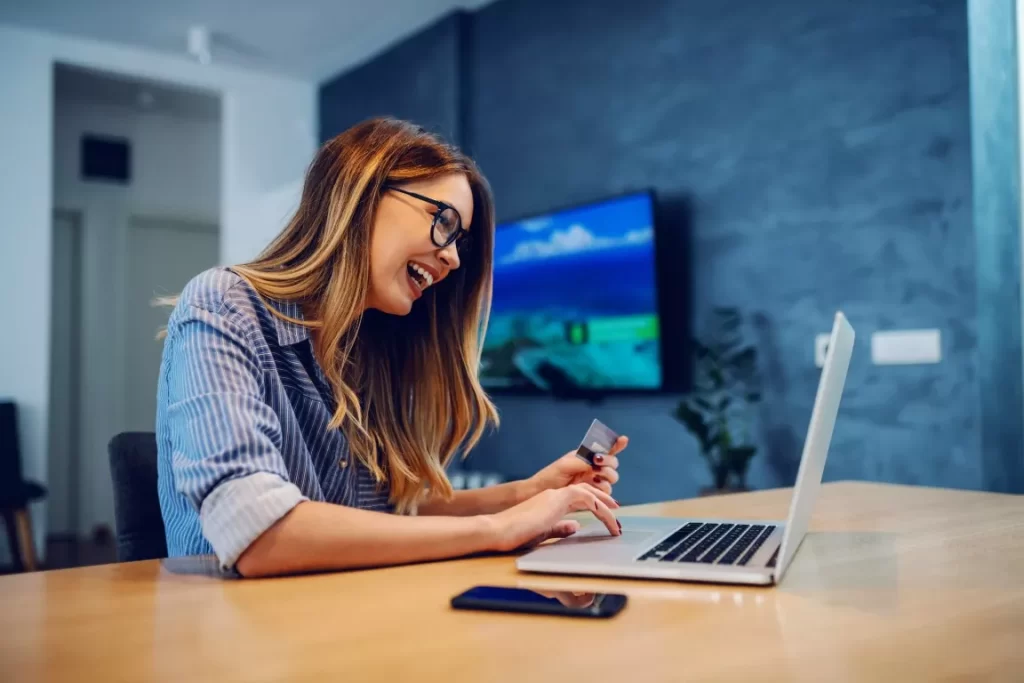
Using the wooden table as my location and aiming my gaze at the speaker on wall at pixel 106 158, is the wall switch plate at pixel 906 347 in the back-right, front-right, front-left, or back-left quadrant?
front-right

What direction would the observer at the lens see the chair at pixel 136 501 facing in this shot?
facing the viewer and to the right of the viewer

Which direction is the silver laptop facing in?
to the viewer's left

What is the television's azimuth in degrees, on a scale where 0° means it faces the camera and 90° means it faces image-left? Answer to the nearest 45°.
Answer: approximately 45°

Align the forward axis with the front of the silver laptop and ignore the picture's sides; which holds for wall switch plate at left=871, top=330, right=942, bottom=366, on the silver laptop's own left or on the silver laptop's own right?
on the silver laptop's own right

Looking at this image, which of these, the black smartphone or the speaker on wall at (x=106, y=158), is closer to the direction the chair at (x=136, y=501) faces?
the black smartphone

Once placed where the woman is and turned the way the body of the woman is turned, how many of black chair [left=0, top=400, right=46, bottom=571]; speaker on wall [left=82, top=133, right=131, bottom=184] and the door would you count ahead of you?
0

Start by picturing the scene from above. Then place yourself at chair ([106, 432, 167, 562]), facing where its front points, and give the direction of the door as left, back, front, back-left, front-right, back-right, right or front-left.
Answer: back-left

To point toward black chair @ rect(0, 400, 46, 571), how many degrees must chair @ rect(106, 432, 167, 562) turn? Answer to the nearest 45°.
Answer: approximately 135° to its left

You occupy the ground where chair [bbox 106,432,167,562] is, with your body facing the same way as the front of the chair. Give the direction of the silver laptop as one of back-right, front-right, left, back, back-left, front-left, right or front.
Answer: front

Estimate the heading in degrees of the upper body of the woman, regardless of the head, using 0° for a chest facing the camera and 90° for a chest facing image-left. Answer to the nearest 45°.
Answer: approximately 315°

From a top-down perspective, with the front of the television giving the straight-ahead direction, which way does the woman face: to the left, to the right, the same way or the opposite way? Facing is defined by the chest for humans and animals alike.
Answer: to the left

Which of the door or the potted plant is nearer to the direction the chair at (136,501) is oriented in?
the potted plant

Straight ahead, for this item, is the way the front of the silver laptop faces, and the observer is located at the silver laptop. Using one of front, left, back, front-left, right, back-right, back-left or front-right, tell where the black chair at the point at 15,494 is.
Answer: front-right

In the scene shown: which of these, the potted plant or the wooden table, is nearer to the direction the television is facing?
the wooden table
